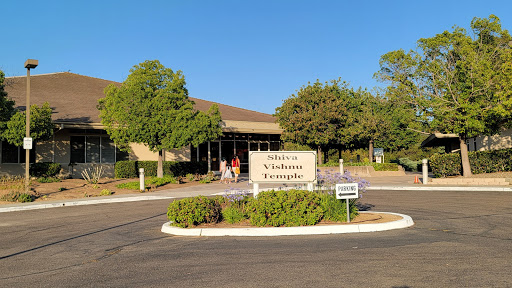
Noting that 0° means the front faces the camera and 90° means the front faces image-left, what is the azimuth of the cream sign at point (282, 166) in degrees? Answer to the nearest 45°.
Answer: approximately 0°

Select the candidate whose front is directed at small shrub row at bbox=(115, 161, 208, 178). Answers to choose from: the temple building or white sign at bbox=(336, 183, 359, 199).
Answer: the temple building

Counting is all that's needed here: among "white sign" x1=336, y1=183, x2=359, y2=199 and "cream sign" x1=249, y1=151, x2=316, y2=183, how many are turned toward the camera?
2

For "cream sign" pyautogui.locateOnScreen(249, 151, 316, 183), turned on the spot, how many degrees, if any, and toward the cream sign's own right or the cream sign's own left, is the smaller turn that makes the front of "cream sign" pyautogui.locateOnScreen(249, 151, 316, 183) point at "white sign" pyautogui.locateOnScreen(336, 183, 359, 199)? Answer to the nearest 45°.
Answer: approximately 45° to the cream sign's own left

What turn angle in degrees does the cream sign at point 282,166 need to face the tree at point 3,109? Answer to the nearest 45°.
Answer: approximately 135° to its right

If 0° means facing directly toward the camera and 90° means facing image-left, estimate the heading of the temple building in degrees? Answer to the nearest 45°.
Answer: approximately 315°
